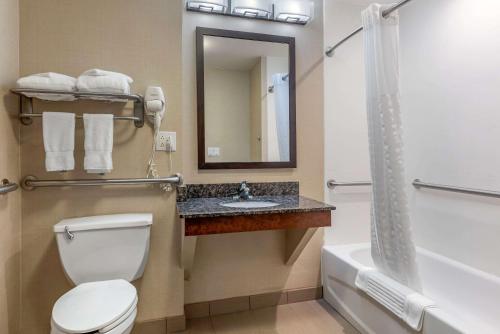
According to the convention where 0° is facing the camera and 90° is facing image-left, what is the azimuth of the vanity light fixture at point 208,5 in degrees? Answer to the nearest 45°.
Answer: approximately 0°

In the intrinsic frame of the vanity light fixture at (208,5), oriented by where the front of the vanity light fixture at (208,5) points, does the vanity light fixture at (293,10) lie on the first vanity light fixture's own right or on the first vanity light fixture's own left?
on the first vanity light fixture's own left

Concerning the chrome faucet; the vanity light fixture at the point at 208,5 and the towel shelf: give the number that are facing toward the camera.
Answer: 3

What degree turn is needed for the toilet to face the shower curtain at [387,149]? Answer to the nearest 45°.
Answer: approximately 90° to its left

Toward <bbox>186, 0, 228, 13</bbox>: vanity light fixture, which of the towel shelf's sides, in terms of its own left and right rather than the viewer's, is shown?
left

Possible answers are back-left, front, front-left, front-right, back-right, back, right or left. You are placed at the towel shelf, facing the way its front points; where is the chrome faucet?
left

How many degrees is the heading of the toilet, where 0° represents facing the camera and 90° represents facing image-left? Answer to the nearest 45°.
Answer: approximately 45°
